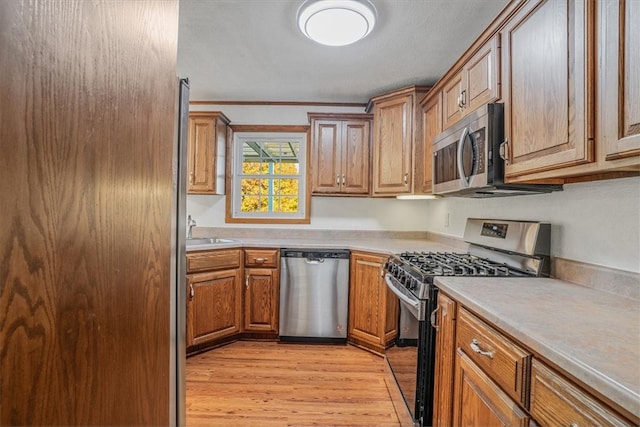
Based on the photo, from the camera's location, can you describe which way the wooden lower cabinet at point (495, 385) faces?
facing the viewer and to the left of the viewer

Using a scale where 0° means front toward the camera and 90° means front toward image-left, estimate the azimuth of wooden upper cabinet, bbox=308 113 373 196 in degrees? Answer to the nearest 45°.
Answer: approximately 0°

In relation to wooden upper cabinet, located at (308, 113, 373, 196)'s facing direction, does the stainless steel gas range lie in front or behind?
in front

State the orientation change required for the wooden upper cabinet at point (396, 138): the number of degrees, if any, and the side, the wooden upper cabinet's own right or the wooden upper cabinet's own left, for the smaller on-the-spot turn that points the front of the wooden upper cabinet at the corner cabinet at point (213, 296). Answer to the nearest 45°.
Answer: approximately 45° to the wooden upper cabinet's own right

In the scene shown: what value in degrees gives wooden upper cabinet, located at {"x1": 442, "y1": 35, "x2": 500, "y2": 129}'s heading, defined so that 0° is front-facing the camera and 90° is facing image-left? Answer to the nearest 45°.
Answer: approximately 45°

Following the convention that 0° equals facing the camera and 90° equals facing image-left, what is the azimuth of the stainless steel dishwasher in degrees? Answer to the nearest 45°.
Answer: approximately 0°

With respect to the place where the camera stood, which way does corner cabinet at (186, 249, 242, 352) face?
facing the viewer and to the right of the viewer

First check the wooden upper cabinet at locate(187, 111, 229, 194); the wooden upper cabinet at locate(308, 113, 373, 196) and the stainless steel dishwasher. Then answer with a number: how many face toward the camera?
3
